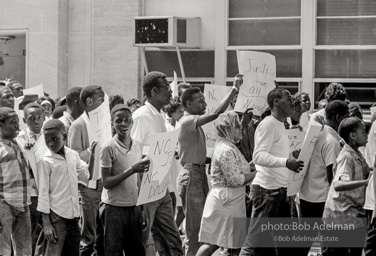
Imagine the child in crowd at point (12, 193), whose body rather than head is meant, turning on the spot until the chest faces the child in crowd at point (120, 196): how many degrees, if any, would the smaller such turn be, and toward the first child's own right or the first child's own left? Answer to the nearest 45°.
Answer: approximately 45° to the first child's own left

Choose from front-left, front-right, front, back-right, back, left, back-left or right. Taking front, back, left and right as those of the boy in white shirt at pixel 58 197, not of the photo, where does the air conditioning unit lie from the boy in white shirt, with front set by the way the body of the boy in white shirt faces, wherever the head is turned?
back-left

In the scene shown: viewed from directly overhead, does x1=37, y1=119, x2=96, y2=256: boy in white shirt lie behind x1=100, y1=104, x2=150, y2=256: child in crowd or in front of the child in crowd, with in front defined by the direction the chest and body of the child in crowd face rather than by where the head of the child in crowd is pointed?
behind

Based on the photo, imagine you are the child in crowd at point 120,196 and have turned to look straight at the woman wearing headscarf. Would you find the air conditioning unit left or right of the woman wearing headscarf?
left

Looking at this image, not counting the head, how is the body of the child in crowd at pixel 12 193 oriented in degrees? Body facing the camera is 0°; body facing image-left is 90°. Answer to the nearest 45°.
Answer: approximately 315°

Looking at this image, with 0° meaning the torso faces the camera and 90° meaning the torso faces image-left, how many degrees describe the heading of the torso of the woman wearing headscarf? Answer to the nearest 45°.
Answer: approximately 270°
